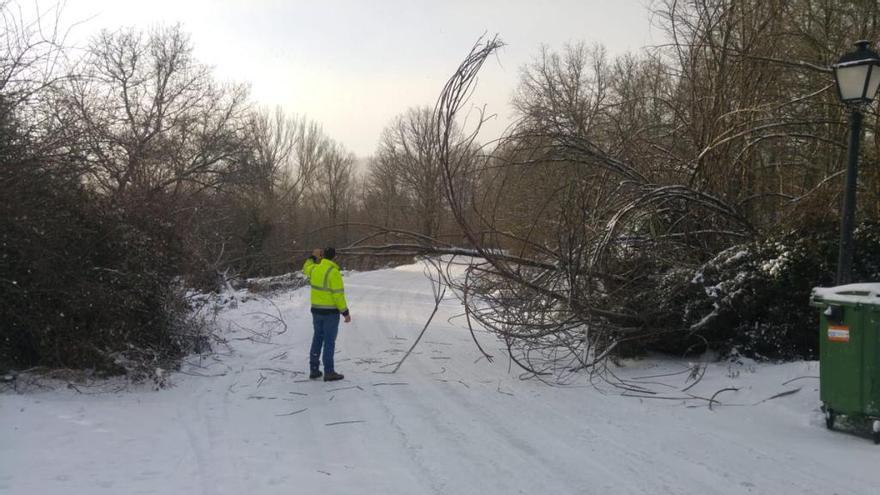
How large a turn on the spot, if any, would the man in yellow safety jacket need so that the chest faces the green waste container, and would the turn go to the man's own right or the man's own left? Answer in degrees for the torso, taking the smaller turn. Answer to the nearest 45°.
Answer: approximately 90° to the man's own right

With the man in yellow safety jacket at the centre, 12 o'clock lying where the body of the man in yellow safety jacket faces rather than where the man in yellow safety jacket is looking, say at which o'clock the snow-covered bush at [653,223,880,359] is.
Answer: The snow-covered bush is roughly at 2 o'clock from the man in yellow safety jacket.

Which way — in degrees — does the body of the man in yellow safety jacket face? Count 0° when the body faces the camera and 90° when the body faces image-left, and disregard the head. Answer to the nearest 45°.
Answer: approximately 225°

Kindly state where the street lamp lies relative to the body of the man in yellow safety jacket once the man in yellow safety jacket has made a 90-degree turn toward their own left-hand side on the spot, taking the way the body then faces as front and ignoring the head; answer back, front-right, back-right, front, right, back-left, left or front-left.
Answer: back
